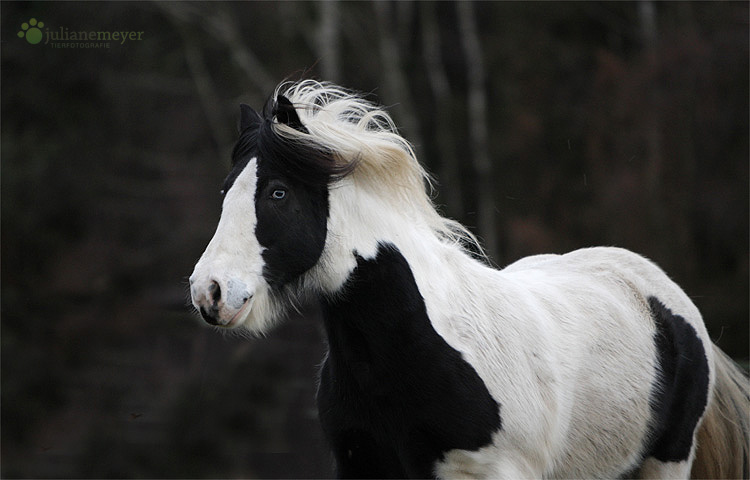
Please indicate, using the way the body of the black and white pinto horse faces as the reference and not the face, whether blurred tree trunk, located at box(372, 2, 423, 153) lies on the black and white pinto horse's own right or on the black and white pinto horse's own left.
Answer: on the black and white pinto horse's own right

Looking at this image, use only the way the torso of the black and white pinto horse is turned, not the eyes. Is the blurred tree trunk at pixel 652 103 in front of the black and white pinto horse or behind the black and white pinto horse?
behind

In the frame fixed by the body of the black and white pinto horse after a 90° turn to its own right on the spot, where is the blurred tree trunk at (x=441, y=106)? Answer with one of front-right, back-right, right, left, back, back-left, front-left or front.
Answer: front-right

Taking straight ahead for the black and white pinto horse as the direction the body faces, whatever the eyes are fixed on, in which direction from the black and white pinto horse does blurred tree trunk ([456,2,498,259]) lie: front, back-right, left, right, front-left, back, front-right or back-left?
back-right

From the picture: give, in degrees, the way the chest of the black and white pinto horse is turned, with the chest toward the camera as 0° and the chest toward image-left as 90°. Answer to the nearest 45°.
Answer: approximately 45°
